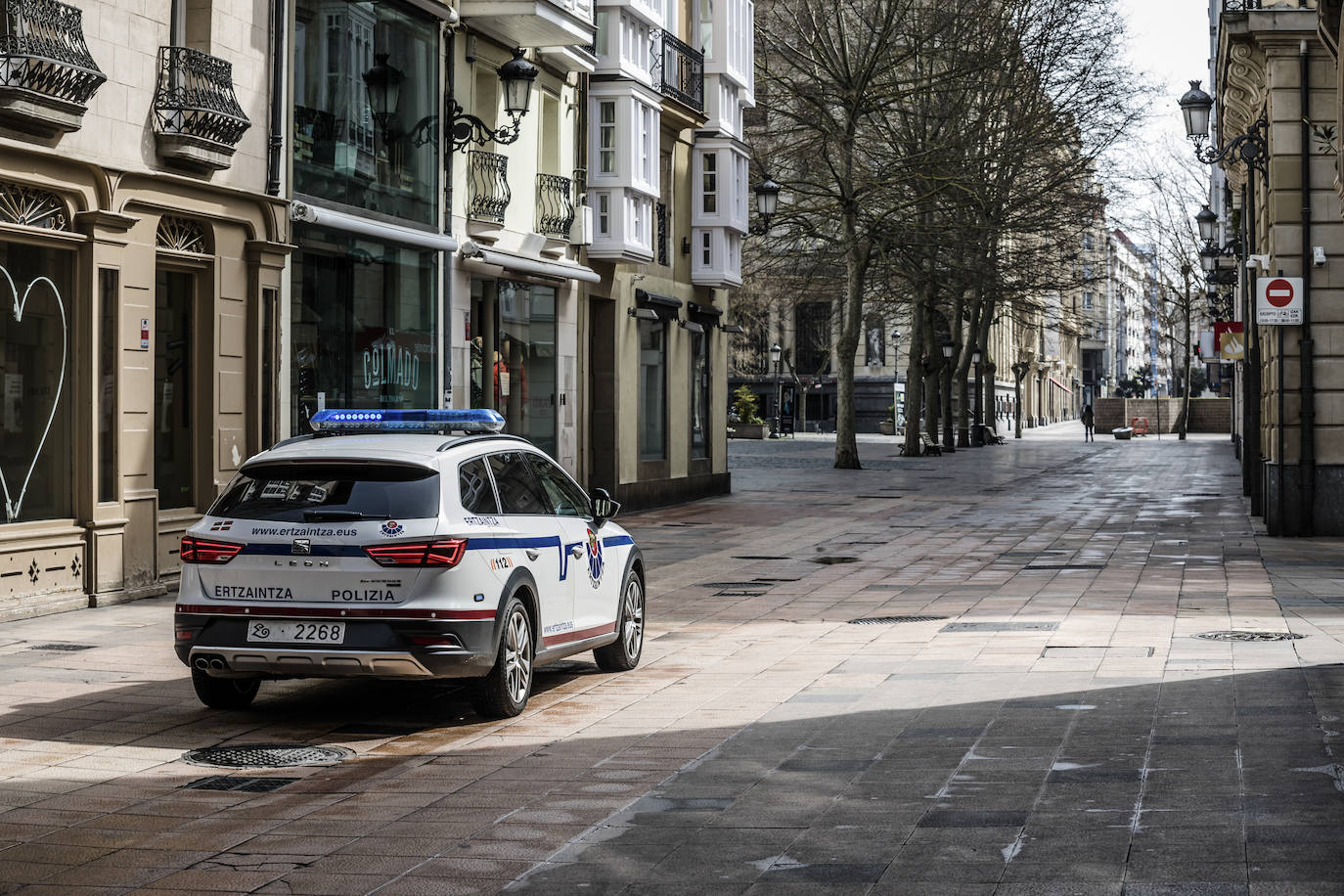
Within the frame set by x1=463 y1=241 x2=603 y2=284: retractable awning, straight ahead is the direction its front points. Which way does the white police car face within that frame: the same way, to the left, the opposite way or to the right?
to the left

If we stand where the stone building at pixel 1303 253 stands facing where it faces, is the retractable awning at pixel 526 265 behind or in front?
in front

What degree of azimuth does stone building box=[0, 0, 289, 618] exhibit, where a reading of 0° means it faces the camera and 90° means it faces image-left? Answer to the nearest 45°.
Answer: approximately 315°

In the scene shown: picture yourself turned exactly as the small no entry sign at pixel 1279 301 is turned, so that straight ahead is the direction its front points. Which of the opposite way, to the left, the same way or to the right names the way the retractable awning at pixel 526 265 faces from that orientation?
to the left

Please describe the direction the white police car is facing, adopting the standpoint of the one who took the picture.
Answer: facing away from the viewer and to the right of the viewer

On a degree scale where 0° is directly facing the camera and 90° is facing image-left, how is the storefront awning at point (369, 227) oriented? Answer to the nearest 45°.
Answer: approximately 315°

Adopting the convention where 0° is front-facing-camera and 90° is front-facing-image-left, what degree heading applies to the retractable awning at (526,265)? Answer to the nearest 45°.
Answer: approximately 315°

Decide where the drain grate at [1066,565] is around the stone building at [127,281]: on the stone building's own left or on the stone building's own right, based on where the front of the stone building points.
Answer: on the stone building's own left

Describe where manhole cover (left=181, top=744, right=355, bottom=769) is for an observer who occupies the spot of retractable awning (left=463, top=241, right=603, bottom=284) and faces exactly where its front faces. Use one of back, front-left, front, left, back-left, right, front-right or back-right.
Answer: front-right

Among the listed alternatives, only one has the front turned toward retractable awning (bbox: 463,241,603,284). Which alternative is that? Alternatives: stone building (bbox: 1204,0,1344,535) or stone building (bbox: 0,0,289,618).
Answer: stone building (bbox: 1204,0,1344,535)

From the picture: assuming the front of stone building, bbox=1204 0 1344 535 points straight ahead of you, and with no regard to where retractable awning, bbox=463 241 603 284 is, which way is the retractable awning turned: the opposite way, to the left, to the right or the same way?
the opposite way

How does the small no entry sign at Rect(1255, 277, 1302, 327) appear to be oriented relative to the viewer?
toward the camera

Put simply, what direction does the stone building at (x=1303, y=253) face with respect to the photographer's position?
facing to the left of the viewer

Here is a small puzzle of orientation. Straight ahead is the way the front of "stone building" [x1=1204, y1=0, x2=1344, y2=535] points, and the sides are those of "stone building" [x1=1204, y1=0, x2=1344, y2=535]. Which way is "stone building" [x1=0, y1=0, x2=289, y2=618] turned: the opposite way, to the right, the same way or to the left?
the opposite way

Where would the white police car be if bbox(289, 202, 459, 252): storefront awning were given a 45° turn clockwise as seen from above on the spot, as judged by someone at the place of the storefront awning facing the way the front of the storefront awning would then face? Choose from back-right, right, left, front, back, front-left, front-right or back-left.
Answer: front
